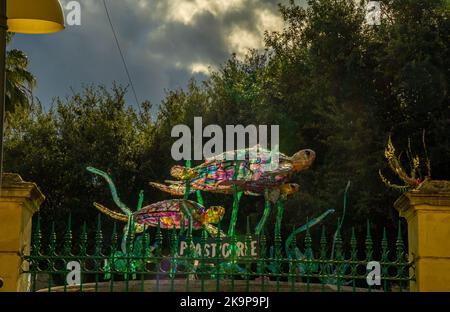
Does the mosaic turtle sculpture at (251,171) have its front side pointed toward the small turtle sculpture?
no

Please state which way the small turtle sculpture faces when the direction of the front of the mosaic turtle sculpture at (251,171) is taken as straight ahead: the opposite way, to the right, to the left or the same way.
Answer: the same way

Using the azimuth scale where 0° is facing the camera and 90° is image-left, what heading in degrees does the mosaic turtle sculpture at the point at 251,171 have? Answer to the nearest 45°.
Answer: approximately 270°

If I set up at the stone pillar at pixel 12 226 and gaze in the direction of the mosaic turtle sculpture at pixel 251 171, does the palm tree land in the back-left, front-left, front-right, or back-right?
front-left

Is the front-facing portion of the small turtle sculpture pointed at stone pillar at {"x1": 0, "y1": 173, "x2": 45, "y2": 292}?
no

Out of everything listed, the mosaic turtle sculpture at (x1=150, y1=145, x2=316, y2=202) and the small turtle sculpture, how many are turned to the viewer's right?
2

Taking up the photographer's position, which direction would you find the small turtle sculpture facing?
facing to the right of the viewer

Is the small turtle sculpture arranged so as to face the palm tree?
no

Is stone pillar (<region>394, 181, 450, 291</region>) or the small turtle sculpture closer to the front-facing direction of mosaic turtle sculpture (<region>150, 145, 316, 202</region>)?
the stone pillar
